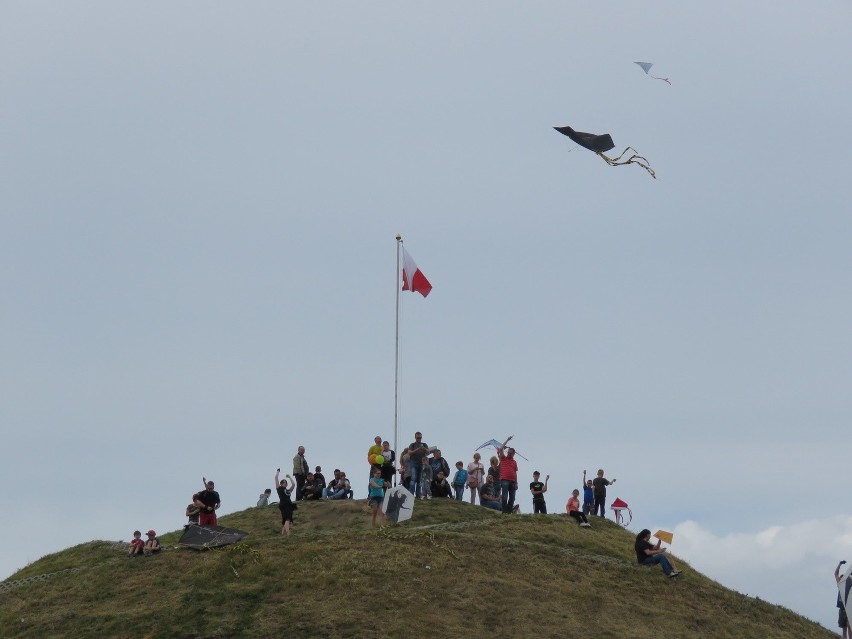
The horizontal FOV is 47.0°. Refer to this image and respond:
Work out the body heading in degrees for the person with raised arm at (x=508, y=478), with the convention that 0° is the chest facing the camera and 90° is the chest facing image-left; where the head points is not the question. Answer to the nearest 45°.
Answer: approximately 0°

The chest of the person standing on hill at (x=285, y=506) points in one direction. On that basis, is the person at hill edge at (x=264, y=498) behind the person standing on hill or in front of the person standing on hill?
behind

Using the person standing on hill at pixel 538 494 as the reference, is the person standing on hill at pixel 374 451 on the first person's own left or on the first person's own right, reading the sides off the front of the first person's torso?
on the first person's own right

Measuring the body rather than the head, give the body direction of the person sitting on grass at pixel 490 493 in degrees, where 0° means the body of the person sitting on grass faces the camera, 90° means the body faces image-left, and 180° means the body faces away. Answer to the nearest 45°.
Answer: approximately 0°

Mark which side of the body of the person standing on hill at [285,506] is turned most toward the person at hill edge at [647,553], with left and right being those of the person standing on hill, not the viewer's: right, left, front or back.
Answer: left
